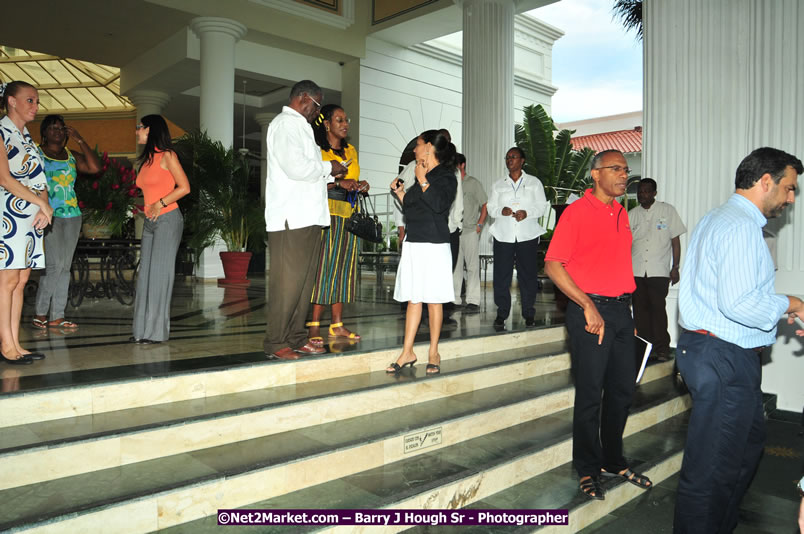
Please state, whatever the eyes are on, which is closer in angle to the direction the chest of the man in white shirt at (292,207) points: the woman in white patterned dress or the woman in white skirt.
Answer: the woman in white skirt

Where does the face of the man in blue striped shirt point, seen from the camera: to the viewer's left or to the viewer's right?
to the viewer's right

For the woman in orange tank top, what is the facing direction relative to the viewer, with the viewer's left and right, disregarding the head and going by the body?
facing to the left of the viewer

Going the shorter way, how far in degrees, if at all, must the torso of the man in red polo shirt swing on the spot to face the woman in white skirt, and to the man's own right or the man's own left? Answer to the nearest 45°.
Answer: approximately 180°

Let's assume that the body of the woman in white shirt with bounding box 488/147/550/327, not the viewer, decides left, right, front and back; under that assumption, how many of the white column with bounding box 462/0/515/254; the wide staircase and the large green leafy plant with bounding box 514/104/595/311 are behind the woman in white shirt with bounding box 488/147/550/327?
2

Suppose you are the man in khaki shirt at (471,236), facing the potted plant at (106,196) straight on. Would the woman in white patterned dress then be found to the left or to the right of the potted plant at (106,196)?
left

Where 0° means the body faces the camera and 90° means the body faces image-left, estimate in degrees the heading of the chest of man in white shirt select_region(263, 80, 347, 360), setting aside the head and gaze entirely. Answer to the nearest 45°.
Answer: approximately 270°
